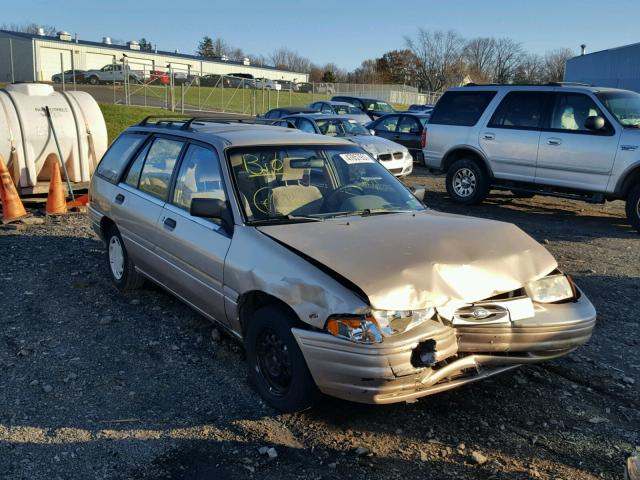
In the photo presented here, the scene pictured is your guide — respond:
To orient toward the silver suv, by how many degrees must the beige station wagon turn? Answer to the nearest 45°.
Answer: approximately 90° to its left

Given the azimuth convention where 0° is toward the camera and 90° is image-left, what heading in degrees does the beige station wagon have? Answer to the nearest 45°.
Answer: approximately 315°

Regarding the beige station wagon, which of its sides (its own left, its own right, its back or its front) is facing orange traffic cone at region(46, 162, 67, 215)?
back

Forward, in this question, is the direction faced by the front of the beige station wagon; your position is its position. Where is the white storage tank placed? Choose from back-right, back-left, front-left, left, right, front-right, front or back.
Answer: back

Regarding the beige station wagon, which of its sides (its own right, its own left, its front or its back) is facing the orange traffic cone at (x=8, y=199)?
back

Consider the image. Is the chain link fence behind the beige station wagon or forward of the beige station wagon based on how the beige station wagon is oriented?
behind
